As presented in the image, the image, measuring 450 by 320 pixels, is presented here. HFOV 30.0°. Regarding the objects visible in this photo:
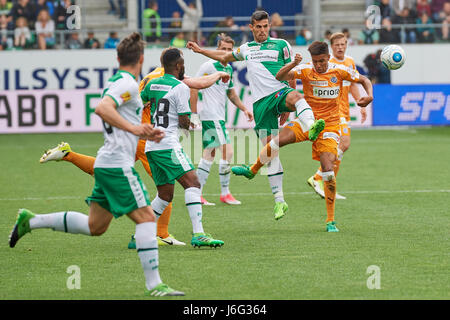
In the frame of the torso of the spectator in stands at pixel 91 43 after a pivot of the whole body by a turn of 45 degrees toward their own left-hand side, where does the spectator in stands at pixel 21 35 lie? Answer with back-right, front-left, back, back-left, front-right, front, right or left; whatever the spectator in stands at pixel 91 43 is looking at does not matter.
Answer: back-right

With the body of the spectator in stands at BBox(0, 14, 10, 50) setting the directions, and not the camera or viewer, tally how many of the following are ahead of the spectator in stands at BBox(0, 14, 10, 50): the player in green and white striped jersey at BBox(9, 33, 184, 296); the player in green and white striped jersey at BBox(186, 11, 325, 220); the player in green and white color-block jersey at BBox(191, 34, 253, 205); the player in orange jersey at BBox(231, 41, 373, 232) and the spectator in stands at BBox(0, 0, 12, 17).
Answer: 4

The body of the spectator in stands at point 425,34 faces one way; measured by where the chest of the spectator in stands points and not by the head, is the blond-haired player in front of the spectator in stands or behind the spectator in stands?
in front

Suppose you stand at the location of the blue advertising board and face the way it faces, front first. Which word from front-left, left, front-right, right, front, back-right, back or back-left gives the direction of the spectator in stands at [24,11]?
right

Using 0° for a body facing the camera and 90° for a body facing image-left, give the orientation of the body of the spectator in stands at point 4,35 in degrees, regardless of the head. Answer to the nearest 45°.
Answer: approximately 0°

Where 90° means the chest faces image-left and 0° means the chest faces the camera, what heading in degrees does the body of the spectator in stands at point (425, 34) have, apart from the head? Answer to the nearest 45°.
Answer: approximately 0°

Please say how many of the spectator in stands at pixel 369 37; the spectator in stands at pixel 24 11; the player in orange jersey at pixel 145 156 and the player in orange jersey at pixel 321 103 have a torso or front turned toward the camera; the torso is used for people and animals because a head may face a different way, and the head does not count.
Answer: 3

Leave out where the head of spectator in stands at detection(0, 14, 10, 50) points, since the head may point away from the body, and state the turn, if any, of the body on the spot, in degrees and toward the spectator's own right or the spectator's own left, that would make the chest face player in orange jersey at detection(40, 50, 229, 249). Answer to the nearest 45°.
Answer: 0° — they already face them

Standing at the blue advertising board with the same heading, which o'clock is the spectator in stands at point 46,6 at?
The spectator in stands is roughly at 3 o'clock from the blue advertising board.

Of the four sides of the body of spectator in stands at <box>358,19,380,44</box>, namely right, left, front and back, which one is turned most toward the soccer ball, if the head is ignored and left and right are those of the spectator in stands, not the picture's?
front

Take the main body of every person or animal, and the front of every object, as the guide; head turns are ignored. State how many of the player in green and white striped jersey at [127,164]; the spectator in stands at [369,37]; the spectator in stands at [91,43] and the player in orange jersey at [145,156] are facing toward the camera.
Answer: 2

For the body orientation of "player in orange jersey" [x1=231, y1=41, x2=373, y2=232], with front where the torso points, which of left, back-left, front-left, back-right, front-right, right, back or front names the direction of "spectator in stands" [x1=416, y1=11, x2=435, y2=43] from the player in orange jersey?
back
